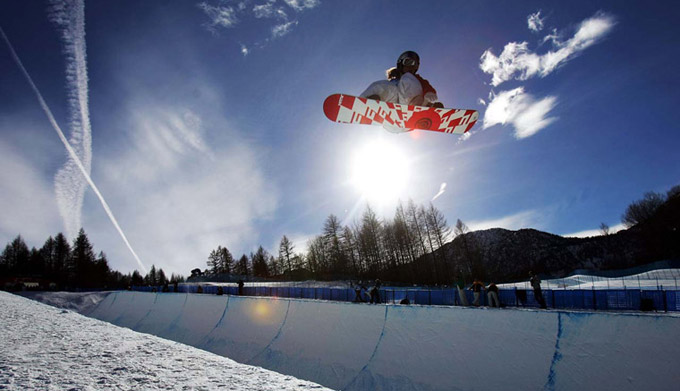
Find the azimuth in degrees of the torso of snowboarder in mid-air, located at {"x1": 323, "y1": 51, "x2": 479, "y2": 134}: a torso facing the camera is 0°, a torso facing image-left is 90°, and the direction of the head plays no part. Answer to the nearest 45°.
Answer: approximately 0°

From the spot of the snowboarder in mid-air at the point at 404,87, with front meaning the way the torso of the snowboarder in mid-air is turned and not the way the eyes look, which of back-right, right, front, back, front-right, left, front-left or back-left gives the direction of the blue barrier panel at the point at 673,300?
back-left

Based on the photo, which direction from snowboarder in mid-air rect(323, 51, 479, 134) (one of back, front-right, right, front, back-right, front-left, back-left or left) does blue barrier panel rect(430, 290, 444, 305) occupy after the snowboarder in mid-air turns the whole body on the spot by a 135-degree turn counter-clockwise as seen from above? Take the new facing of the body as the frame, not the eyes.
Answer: front-left

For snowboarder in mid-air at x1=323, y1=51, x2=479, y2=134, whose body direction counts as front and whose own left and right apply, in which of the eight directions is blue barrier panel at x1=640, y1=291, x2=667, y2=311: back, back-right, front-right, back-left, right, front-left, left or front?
back-left

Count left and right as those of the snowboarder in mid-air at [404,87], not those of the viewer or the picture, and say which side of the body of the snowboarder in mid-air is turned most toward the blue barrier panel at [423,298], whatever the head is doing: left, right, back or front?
back

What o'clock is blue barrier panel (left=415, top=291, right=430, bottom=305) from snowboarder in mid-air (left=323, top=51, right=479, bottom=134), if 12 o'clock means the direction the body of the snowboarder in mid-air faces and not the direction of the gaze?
The blue barrier panel is roughly at 6 o'clock from the snowboarder in mid-air.

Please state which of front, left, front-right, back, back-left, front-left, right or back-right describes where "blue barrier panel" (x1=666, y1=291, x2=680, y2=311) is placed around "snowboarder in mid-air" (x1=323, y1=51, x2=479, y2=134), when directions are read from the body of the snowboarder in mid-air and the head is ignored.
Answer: back-left
